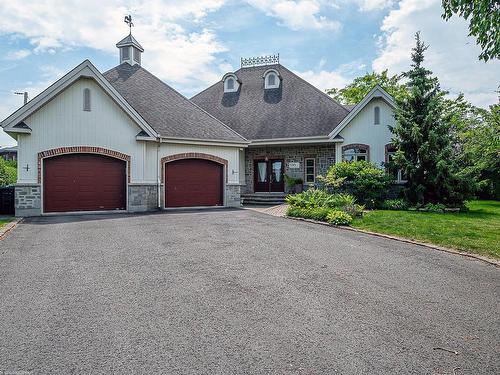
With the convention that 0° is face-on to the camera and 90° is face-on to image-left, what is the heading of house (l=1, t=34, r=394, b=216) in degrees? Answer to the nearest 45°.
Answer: approximately 0°

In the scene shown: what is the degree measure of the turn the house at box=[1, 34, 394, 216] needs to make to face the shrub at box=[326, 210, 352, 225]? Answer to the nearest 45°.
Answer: approximately 45° to its left

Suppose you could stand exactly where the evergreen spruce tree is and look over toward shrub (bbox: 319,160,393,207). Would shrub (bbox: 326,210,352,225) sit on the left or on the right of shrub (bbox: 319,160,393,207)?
left

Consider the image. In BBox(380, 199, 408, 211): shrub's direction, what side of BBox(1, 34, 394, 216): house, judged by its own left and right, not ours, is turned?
left

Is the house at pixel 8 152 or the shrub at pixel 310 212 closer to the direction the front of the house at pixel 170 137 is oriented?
the shrub

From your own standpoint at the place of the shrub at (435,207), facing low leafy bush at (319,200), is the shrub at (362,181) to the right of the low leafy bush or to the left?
right

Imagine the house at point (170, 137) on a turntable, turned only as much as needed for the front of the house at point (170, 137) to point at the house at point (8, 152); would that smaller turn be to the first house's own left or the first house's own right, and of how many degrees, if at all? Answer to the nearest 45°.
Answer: approximately 135° to the first house's own right
